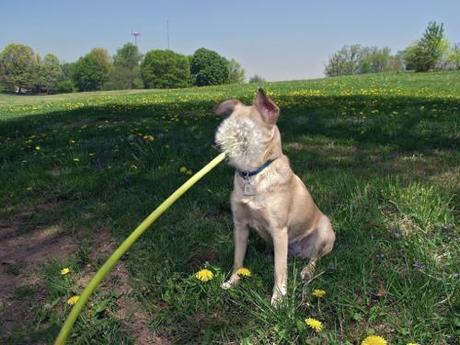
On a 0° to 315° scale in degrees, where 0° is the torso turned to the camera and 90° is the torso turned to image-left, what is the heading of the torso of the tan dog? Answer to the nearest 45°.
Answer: approximately 45°
